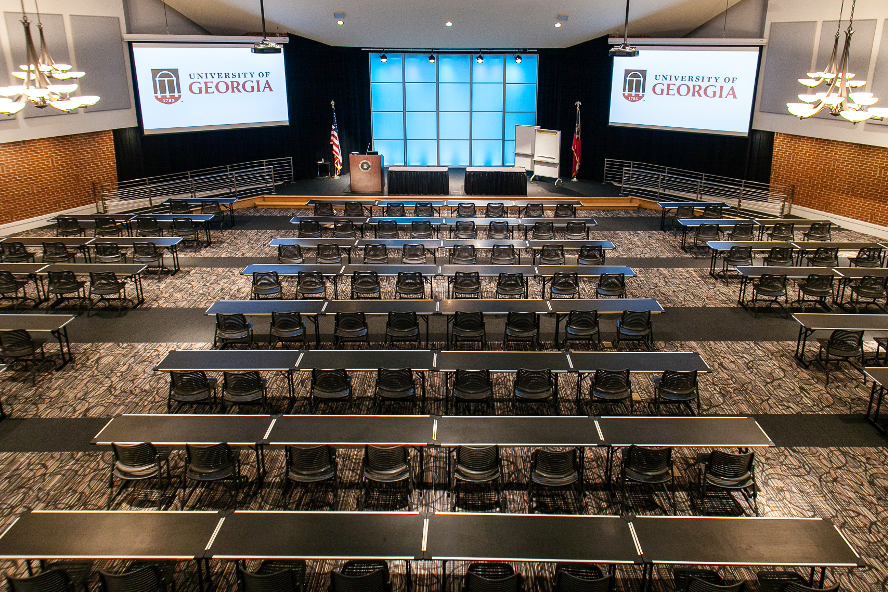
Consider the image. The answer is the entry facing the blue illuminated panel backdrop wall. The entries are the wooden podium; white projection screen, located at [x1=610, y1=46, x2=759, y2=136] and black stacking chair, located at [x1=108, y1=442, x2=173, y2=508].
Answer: the black stacking chair

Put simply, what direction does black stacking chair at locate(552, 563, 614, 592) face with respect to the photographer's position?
facing away from the viewer

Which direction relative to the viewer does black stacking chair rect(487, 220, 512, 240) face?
away from the camera

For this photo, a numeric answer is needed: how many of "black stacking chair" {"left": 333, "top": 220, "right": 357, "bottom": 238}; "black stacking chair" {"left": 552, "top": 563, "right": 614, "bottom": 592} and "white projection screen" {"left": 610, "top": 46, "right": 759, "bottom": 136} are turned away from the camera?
2

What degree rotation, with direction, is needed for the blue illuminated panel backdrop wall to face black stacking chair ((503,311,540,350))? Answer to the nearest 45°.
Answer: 0° — it already faces it

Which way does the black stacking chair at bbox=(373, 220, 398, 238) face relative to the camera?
away from the camera

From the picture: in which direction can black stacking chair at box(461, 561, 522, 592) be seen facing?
away from the camera

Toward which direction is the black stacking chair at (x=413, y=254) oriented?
away from the camera

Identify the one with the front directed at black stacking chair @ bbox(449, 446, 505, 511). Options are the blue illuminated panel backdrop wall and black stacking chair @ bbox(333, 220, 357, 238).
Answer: the blue illuminated panel backdrop wall

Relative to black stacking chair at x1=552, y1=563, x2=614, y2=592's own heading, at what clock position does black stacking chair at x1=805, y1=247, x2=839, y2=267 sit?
black stacking chair at x1=805, y1=247, x2=839, y2=267 is roughly at 1 o'clock from black stacking chair at x1=552, y1=563, x2=614, y2=592.

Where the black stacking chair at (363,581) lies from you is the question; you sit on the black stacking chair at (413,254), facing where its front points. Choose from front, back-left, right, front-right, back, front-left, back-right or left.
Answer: back

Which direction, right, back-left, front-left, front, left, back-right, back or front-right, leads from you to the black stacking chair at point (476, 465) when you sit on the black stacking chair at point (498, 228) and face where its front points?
back

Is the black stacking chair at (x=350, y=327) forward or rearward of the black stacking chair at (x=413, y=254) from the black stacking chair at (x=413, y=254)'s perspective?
rearward

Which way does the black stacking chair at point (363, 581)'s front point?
away from the camera

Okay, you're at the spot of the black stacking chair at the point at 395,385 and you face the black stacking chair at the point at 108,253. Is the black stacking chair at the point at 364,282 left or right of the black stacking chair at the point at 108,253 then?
right

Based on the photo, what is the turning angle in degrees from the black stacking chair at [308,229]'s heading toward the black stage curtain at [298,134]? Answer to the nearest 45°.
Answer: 0° — it already faces it
